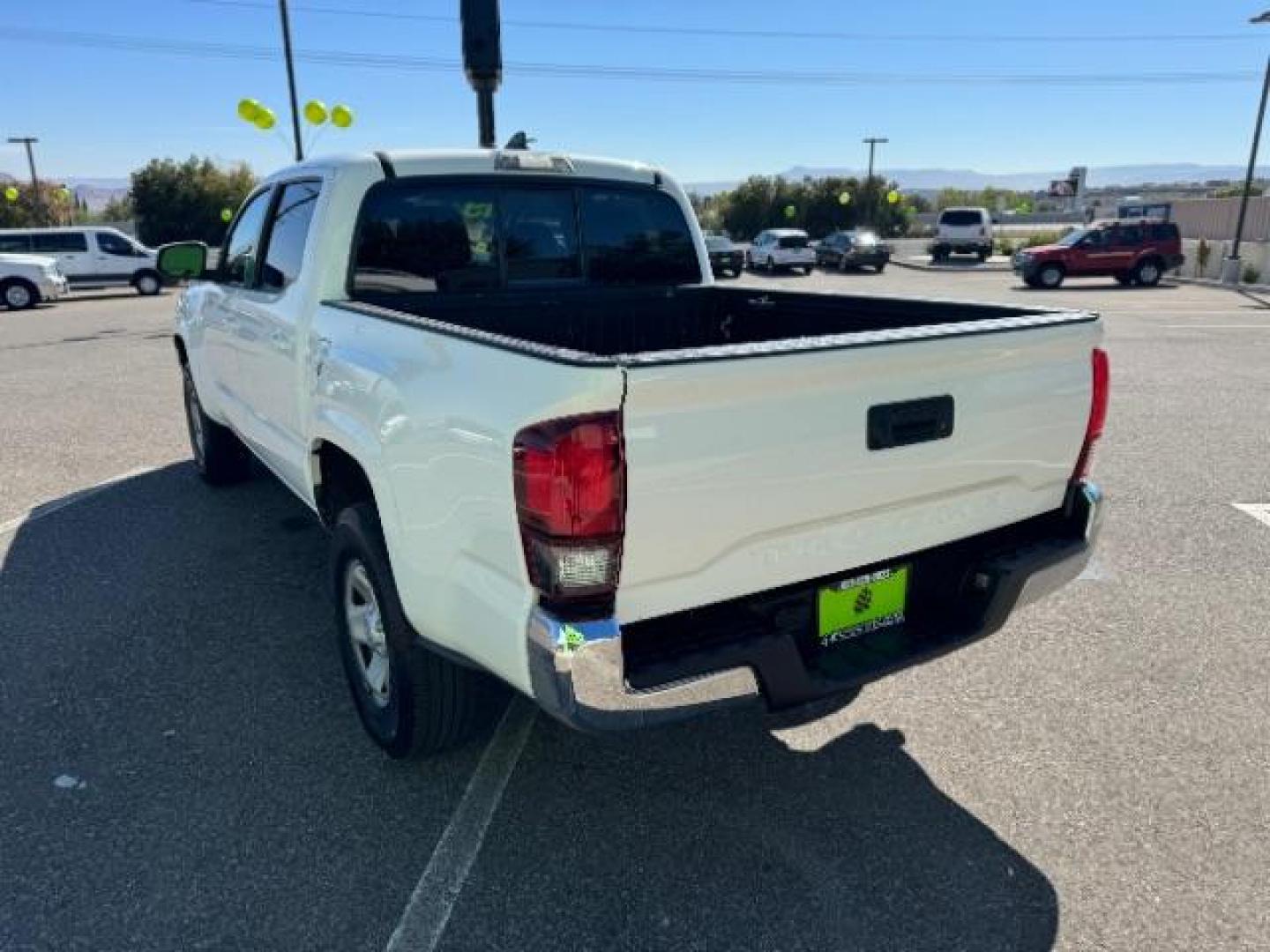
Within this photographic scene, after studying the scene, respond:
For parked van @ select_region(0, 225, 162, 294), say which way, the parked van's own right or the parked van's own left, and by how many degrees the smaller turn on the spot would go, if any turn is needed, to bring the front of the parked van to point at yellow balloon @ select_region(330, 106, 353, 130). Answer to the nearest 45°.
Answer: approximately 45° to the parked van's own right

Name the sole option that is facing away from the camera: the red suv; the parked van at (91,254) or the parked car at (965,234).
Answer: the parked car at (965,234)

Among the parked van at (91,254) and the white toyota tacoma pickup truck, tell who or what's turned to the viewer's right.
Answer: the parked van

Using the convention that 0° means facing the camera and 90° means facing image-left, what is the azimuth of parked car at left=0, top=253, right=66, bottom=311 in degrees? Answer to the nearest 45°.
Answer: approximately 270°

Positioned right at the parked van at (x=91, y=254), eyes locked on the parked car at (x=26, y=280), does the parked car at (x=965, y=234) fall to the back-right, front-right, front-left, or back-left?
back-left

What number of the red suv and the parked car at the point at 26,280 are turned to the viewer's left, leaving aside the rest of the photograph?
1

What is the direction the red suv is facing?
to the viewer's left

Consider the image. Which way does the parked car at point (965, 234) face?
away from the camera

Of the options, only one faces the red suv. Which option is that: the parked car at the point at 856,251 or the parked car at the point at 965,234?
the parked car at the point at 856,251

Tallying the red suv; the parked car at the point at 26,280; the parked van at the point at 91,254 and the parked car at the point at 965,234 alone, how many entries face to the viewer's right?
2

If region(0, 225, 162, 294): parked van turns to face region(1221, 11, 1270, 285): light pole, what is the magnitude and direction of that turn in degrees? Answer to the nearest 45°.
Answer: approximately 45° to its right

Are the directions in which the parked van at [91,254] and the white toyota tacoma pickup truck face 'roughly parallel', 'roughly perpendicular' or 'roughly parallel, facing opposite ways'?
roughly perpendicular

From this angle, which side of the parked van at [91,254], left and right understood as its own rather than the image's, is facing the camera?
right
